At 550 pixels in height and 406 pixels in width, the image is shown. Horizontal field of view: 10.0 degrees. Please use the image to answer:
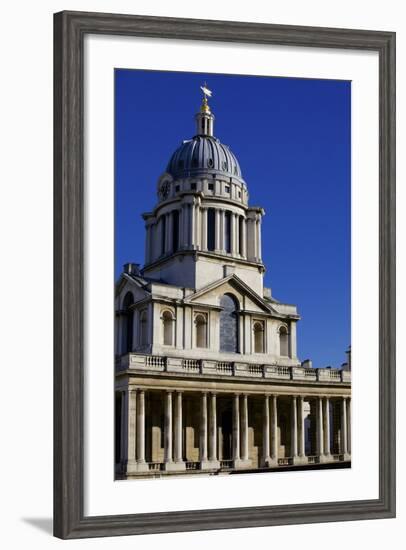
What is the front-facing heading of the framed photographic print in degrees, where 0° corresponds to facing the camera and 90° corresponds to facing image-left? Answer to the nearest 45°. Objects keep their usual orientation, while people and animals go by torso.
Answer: approximately 315°
